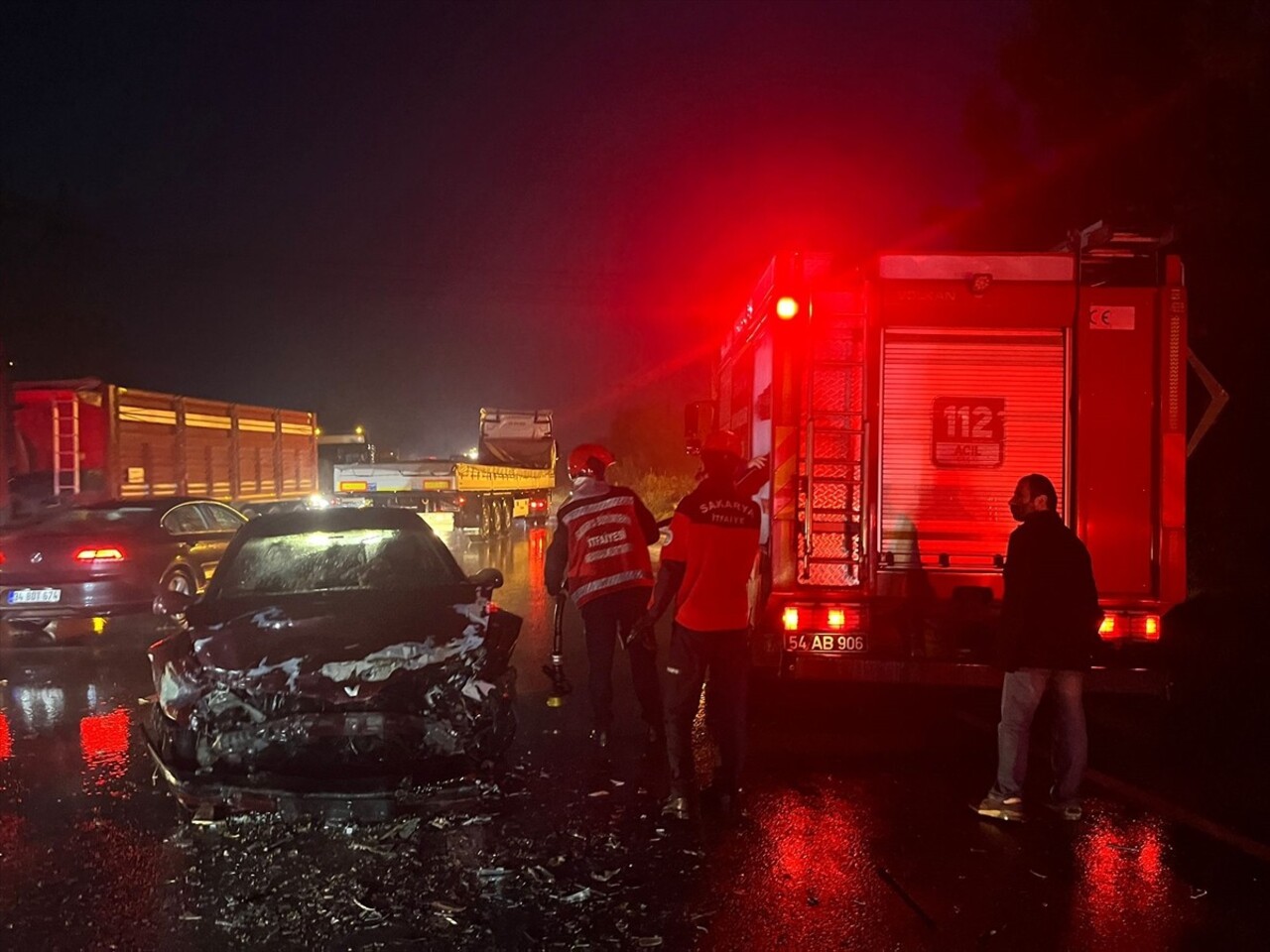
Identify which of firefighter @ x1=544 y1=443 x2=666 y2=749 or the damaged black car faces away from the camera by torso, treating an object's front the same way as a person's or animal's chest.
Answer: the firefighter

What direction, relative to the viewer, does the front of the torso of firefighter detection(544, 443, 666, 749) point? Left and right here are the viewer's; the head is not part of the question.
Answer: facing away from the viewer

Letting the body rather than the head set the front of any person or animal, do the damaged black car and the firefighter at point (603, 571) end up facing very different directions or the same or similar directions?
very different directions

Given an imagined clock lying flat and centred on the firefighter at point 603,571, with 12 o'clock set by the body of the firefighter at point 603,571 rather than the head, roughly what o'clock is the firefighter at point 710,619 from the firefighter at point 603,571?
the firefighter at point 710,619 is roughly at 5 o'clock from the firefighter at point 603,571.

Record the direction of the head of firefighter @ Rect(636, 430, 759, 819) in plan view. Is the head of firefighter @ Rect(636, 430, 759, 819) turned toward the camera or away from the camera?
away from the camera

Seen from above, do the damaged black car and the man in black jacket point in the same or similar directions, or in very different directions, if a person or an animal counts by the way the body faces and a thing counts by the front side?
very different directions

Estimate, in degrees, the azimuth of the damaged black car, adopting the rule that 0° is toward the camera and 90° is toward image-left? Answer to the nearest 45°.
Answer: approximately 0°

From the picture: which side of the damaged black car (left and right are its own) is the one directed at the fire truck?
left

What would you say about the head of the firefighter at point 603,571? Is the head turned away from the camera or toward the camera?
away from the camera

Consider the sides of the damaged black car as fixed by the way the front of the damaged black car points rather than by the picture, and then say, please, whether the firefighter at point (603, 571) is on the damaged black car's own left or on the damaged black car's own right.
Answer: on the damaged black car's own left

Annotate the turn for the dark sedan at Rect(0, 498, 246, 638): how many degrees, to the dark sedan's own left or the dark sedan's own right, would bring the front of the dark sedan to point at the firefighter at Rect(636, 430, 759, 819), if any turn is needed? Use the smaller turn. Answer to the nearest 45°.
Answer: approximately 135° to the dark sedan's own right

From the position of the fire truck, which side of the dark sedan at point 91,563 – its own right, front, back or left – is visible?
right

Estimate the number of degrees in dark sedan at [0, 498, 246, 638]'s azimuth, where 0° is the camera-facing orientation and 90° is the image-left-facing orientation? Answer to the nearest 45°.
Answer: approximately 225°
